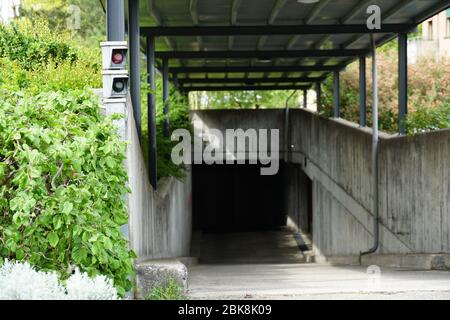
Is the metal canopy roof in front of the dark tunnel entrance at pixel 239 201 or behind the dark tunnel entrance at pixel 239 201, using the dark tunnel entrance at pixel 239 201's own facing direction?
in front

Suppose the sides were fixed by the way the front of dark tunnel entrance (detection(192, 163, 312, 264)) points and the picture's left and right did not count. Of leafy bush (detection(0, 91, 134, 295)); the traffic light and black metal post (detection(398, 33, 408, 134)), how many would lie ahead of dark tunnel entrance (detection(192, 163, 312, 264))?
3

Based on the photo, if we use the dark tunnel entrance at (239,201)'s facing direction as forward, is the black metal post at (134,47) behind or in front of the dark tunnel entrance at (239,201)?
in front

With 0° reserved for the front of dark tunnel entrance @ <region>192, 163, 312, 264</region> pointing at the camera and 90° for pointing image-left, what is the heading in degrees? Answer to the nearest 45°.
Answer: approximately 0°

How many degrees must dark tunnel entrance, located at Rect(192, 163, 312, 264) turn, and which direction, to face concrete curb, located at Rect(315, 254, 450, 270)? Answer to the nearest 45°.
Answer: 0° — it already faces it

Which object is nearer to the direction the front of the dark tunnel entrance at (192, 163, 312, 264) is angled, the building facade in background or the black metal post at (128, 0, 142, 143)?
the black metal post

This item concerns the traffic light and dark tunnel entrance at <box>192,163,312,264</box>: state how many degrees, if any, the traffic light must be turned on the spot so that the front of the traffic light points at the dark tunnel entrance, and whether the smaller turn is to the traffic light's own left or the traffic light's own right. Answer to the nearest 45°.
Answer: approximately 135° to the traffic light's own left

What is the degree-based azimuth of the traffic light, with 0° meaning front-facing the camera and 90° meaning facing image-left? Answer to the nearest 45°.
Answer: approximately 315°

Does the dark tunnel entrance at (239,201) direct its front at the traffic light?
yes

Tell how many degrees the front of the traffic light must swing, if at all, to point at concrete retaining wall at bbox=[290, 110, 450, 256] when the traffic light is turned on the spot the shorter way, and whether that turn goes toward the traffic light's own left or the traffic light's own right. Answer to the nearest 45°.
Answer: approximately 90° to the traffic light's own left

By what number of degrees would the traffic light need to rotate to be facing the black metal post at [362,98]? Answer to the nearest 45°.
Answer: approximately 90° to its left
